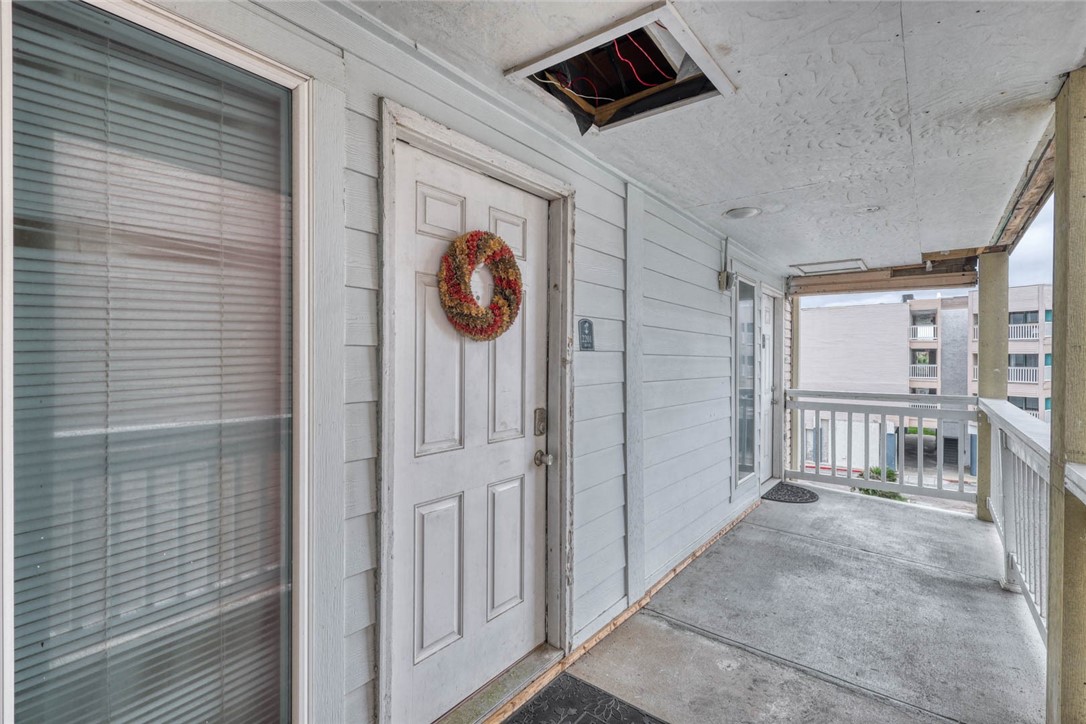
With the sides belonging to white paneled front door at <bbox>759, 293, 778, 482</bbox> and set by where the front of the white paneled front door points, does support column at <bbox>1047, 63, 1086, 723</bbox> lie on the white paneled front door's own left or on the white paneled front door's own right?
on the white paneled front door's own right

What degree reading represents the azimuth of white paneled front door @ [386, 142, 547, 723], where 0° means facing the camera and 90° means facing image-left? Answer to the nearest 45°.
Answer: approximately 315°

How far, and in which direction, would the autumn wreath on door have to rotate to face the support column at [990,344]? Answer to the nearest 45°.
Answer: approximately 45° to its left

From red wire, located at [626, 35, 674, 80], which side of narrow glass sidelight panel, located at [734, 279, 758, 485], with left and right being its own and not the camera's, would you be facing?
right

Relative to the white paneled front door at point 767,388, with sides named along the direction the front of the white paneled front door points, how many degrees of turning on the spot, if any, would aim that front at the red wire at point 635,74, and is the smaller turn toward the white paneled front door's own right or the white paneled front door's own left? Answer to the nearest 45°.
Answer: approximately 90° to the white paneled front door's own right

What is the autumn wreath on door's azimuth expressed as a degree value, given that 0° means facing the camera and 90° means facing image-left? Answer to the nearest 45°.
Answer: approximately 315°

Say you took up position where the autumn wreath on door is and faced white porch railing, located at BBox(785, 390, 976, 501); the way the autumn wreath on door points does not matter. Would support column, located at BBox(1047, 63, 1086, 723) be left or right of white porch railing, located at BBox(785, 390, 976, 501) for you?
right

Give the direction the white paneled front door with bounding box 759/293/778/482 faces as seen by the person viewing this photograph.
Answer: facing to the right of the viewer

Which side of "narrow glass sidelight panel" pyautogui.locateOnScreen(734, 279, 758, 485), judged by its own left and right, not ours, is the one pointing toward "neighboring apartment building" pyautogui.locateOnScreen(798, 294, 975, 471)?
left

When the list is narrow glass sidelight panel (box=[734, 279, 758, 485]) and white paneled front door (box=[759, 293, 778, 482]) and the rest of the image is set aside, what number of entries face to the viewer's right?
2

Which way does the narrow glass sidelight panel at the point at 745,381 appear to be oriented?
to the viewer's right
